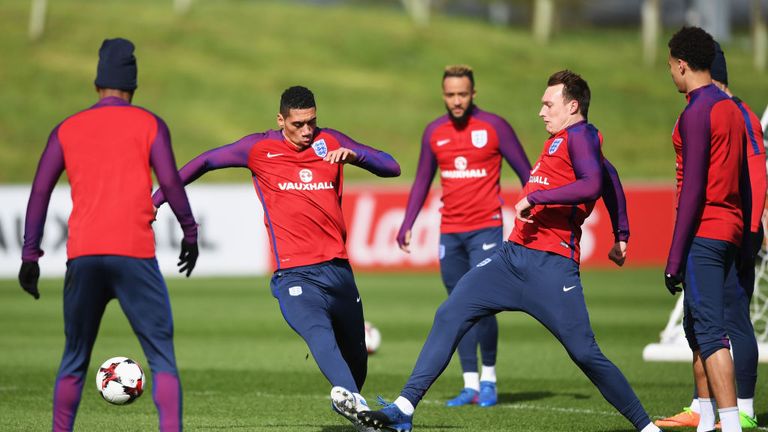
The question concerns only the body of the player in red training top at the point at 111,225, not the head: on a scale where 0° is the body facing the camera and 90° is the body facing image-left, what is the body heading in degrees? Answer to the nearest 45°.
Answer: approximately 180°

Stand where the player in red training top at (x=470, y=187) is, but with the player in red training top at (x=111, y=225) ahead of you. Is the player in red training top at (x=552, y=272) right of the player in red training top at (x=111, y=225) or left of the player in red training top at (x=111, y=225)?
left

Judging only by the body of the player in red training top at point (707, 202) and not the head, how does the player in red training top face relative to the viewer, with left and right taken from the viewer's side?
facing away from the viewer and to the left of the viewer

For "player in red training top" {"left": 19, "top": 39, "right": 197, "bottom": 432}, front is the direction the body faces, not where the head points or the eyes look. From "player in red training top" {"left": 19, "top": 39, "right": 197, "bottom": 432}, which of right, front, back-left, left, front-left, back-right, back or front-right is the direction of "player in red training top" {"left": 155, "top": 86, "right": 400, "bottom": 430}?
front-right

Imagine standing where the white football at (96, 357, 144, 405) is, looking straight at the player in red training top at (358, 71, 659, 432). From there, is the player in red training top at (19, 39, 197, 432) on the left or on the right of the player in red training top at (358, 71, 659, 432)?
right

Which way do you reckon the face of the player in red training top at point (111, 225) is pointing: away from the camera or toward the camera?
away from the camera

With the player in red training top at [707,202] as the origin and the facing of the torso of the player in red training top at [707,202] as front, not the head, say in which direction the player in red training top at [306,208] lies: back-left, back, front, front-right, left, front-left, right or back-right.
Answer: front-left

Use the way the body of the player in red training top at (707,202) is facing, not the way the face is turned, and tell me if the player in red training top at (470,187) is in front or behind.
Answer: in front

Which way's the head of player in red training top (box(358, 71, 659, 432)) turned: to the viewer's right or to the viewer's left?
to the viewer's left
